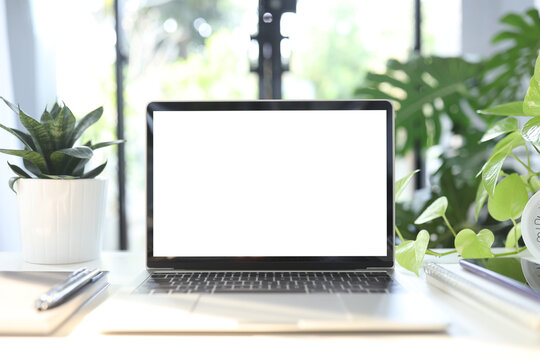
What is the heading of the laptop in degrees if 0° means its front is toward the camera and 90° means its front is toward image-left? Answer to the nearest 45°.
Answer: approximately 0°

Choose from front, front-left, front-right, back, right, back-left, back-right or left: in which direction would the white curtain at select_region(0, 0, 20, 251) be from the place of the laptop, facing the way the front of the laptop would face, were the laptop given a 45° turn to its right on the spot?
right
